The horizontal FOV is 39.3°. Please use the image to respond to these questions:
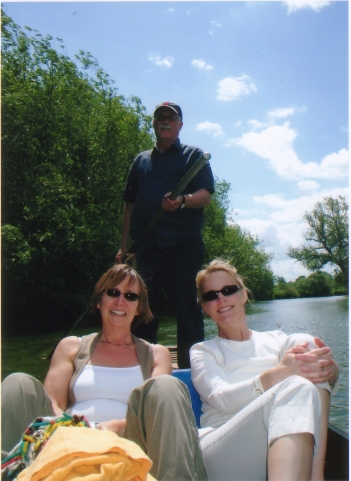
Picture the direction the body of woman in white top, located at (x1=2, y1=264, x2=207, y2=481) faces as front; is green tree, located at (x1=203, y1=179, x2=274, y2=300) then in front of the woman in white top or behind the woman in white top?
behind

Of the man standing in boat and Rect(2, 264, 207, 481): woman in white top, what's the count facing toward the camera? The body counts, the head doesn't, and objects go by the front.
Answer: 2

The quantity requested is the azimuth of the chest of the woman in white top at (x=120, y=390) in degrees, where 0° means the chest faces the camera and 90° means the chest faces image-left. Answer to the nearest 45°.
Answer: approximately 0°

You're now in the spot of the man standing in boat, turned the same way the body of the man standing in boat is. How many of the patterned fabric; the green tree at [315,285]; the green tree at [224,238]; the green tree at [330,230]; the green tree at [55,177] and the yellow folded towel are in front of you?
2

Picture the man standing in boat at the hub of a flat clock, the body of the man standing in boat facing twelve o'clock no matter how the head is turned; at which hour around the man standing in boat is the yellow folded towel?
The yellow folded towel is roughly at 12 o'clock from the man standing in boat.

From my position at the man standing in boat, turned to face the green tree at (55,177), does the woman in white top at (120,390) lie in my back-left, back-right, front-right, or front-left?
back-left

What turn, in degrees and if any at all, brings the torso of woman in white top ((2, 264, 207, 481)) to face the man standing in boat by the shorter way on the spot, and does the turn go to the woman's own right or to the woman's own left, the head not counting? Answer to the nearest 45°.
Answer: approximately 180°

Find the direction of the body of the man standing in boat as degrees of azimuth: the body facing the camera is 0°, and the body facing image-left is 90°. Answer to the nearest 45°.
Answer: approximately 0°

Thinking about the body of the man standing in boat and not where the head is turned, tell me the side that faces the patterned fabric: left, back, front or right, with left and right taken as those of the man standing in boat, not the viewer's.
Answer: front
